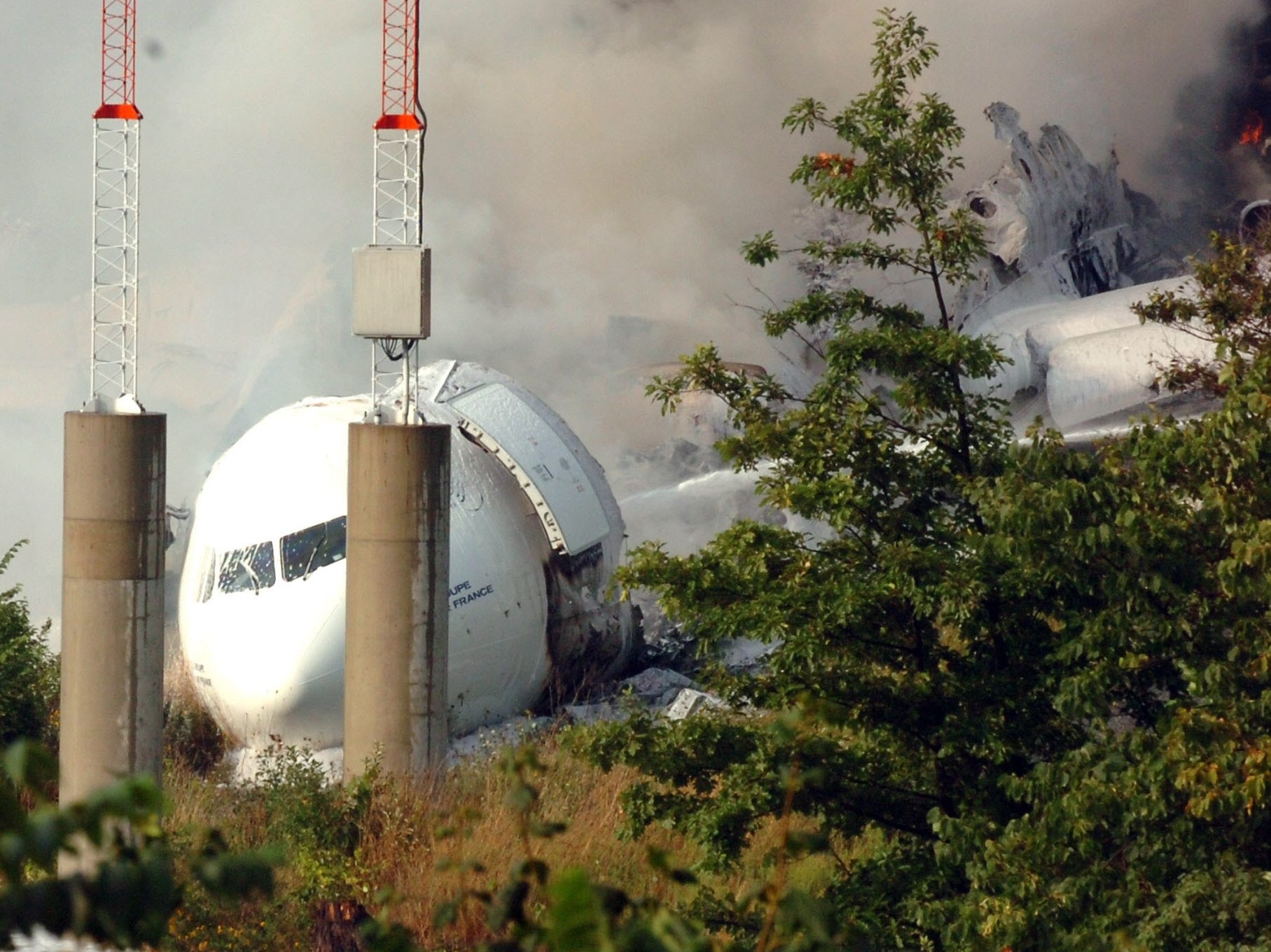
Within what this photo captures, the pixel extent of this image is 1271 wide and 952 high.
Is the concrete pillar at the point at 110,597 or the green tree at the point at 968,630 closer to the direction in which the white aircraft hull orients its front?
the concrete pillar

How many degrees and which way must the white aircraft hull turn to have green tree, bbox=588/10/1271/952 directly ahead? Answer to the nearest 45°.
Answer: approximately 90° to its left

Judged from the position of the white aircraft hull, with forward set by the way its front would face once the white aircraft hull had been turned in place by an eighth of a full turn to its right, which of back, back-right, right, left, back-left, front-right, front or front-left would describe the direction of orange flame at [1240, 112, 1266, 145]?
back-right

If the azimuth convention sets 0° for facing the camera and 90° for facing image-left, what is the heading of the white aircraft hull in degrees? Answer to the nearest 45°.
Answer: approximately 45°

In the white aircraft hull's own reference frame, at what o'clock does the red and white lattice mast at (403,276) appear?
The red and white lattice mast is roughly at 10 o'clock from the white aircraft hull.

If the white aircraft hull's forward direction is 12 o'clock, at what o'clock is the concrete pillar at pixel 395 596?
The concrete pillar is roughly at 10 o'clock from the white aircraft hull.

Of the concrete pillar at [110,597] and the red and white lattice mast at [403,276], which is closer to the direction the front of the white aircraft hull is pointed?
the concrete pillar

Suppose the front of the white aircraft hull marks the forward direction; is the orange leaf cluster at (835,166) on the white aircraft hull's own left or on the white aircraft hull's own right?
on the white aircraft hull's own left
